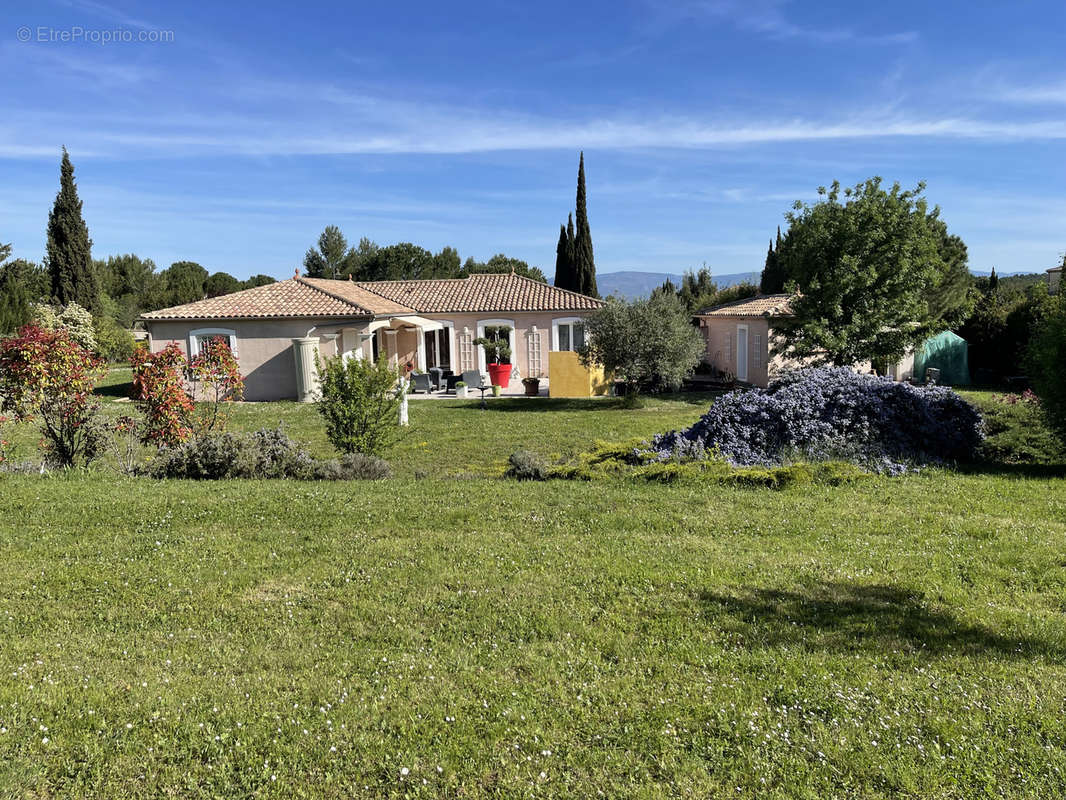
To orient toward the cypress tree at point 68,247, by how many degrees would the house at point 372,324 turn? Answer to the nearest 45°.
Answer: approximately 135° to its right

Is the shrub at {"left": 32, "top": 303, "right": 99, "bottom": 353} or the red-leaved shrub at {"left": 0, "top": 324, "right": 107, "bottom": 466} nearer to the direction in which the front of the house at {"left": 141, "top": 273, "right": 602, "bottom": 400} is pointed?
the red-leaved shrub

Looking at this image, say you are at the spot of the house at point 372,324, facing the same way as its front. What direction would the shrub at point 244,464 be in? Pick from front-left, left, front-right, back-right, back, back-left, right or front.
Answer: front

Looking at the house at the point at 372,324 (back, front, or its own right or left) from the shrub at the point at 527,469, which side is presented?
front

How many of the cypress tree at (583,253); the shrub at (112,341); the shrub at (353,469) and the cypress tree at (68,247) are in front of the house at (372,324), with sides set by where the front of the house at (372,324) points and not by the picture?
1

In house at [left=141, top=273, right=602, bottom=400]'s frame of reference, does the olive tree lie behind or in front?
in front

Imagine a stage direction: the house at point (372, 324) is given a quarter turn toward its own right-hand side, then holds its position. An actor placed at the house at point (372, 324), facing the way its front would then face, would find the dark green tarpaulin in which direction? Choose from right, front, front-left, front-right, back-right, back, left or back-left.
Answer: back

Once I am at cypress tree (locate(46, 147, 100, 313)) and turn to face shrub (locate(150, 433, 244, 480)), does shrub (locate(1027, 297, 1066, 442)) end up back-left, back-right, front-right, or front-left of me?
front-left

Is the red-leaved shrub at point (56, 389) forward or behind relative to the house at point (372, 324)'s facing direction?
forward

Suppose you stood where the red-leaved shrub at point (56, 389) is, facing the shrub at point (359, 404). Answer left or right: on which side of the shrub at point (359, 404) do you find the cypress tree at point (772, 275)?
left

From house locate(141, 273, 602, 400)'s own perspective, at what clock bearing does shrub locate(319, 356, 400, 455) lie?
The shrub is roughly at 12 o'clock from the house.

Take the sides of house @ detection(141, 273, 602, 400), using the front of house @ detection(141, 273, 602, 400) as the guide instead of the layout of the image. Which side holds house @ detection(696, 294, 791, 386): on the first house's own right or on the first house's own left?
on the first house's own left

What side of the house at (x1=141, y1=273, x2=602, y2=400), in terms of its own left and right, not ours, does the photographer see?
front

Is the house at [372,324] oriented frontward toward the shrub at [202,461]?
yes
